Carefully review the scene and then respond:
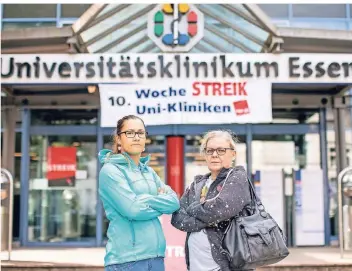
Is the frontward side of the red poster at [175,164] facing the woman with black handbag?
yes

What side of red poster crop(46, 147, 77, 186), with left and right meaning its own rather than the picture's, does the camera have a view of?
front

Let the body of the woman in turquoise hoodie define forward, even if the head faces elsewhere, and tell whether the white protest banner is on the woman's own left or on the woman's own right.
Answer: on the woman's own left

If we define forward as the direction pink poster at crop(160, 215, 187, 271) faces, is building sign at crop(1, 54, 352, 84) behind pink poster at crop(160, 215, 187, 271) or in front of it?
behind

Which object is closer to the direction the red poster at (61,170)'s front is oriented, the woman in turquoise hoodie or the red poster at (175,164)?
the woman in turquoise hoodie

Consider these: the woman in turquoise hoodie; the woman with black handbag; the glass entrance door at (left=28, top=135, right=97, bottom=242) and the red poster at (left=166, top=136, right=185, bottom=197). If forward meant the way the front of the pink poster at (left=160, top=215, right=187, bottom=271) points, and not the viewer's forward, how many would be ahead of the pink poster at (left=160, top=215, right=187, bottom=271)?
2

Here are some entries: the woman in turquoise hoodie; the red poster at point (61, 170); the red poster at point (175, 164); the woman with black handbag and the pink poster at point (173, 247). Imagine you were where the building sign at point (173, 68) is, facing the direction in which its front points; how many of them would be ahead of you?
3

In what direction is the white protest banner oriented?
toward the camera
